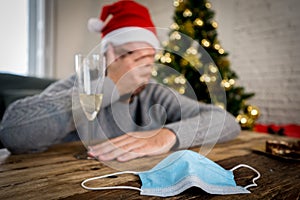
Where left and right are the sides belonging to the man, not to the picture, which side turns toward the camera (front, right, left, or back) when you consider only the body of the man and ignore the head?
front

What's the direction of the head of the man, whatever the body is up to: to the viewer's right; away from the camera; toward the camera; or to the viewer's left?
toward the camera

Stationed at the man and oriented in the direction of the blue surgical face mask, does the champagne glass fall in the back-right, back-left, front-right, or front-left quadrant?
front-right
